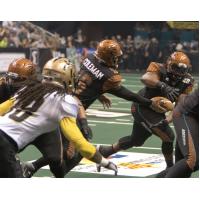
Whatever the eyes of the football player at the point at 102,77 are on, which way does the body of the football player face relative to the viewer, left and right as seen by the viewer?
facing away from the viewer and to the right of the viewer

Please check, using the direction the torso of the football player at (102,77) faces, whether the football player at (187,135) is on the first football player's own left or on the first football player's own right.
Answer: on the first football player's own right

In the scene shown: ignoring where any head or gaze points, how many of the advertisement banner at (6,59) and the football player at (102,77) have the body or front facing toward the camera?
1

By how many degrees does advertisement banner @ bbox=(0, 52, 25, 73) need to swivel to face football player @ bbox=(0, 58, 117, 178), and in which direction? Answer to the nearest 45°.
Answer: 0° — it already faces them

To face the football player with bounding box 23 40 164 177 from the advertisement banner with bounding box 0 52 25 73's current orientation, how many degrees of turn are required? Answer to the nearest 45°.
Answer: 0° — it already faces them

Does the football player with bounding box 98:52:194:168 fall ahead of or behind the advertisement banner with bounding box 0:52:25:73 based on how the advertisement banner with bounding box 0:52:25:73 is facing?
ahead

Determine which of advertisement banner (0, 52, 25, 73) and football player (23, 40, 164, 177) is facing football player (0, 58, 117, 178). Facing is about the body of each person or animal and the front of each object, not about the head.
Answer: the advertisement banner

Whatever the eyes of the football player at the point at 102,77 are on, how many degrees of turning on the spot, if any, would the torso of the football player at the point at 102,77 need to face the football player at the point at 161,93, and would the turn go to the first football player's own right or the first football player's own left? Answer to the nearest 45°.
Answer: approximately 45° to the first football player's own right

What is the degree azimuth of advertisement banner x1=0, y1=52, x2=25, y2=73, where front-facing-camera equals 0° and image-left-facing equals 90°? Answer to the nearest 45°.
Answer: approximately 0°
